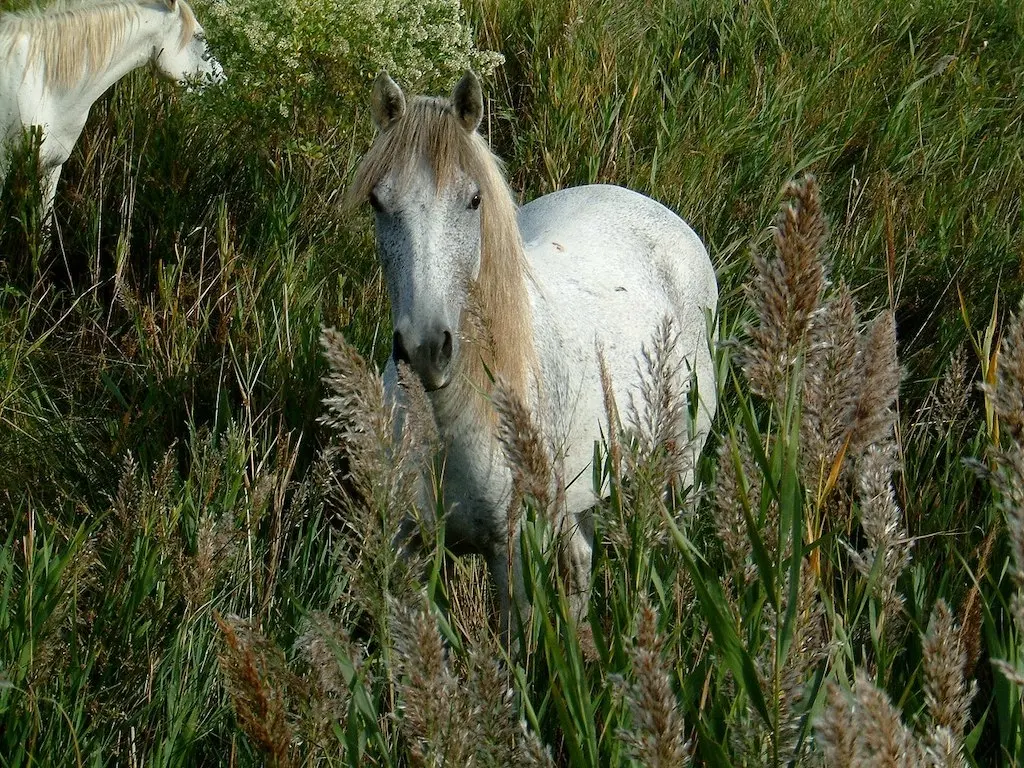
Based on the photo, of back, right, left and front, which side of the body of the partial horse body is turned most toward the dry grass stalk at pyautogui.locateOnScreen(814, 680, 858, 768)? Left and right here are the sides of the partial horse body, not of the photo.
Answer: right

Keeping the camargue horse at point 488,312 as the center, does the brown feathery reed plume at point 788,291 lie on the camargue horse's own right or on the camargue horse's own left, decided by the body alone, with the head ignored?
on the camargue horse's own left

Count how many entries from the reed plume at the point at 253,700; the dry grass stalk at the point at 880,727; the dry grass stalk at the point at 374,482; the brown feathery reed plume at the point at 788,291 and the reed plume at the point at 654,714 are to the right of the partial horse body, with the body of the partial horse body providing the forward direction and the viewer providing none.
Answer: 5

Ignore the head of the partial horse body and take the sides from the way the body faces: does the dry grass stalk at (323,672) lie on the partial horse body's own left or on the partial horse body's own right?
on the partial horse body's own right

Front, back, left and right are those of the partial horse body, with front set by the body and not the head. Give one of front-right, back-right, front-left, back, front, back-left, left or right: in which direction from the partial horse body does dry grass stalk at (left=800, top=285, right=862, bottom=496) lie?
right

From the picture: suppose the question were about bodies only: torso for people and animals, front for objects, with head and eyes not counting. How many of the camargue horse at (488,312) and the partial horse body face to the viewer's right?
1

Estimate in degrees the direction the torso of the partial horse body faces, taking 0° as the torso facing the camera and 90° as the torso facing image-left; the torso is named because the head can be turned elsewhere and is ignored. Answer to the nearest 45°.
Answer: approximately 270°

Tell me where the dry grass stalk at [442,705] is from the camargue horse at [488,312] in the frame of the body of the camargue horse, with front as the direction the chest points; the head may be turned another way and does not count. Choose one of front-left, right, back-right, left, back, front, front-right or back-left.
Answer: front-left

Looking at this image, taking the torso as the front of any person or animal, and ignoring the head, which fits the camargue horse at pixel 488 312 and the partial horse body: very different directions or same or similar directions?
very different directions

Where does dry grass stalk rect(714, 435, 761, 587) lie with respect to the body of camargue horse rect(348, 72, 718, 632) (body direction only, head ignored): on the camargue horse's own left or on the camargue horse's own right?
on the camargue horse's own left

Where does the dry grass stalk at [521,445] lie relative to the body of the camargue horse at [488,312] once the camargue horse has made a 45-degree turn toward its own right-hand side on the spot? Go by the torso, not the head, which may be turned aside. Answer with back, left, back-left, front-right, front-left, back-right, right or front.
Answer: left

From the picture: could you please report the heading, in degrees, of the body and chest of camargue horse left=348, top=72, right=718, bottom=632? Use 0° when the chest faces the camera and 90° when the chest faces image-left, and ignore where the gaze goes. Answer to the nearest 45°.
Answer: approximately 45°

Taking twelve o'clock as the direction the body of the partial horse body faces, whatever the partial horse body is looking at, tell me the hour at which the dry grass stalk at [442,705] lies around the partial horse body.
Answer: The dry grass stalk is roughly at 3 o'clock from the partial horse body.

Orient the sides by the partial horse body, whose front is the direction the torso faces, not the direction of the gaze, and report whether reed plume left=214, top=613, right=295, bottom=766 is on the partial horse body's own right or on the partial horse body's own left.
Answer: on the partial horse body's own right
